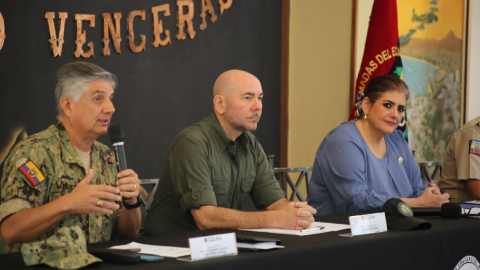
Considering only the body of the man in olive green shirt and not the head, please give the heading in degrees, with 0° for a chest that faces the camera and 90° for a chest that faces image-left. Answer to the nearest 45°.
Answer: approximately 315°

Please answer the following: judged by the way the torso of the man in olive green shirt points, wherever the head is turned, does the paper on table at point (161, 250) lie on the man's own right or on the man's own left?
on the man's own right

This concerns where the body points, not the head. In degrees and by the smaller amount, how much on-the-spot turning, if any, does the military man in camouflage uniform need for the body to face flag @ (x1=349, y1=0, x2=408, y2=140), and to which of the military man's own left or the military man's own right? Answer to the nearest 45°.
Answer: approximately 90° to the military man's own left

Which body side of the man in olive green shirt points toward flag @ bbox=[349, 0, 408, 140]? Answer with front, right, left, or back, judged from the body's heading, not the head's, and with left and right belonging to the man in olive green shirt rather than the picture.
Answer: left

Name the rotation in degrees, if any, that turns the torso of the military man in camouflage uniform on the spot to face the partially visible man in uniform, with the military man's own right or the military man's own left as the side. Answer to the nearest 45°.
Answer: approximately 45° to the military man's own left

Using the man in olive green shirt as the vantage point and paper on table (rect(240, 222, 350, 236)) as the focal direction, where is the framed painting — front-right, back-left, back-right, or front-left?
back-left

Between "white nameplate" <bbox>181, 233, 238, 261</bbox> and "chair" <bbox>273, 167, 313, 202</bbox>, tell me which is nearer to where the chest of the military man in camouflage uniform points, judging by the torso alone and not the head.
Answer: the white nameplate

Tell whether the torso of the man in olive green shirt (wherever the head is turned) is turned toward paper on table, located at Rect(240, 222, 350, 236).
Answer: yes
